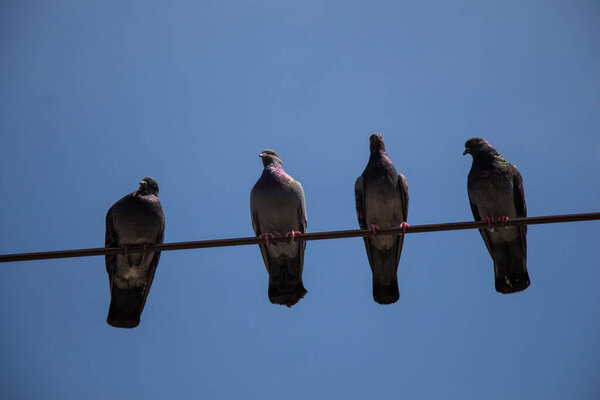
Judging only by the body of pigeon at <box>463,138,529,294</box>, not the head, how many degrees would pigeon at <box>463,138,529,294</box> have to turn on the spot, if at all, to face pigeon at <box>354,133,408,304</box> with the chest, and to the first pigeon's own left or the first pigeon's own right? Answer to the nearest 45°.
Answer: approximately 45° to the first pigeon's own right

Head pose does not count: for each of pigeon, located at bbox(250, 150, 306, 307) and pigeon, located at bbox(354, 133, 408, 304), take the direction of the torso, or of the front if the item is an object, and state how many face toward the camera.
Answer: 2

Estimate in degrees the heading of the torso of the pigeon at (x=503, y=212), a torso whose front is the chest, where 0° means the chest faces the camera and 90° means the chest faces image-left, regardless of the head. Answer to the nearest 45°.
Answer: approximately 45°

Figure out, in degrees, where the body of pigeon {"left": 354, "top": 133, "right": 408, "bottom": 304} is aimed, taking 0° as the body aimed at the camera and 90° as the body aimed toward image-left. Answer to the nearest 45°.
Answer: approximately 0°

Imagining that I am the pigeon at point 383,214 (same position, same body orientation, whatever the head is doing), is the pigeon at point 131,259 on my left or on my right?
on my right

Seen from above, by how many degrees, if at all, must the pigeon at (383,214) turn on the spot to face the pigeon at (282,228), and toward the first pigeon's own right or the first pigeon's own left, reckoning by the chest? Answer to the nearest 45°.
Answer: approximately 90° to the first pigeon's own right

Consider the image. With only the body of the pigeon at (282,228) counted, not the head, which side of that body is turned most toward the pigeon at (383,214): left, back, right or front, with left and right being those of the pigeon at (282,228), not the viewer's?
left

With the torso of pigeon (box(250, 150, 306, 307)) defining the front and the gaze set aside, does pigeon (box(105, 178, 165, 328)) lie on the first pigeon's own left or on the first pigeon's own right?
on the first pigeon's own right
